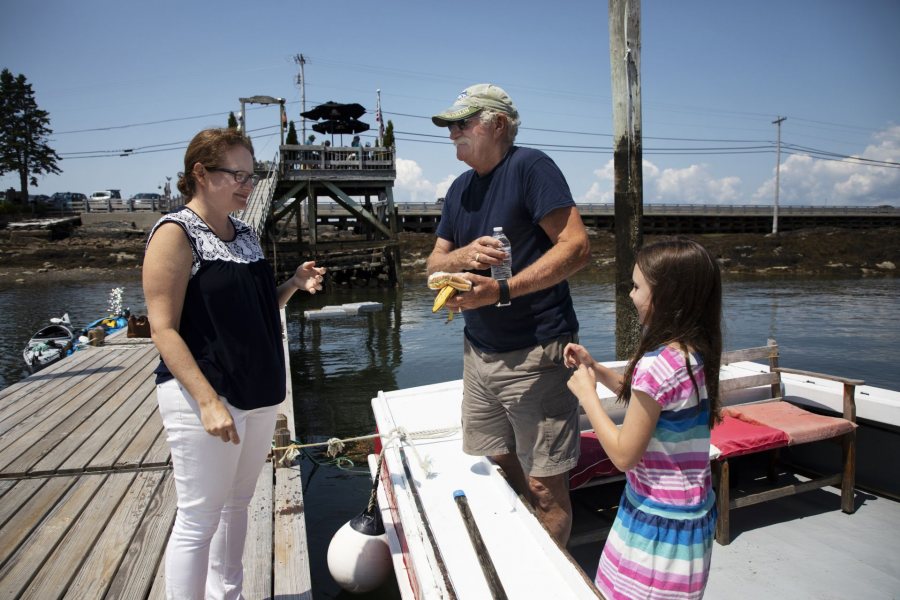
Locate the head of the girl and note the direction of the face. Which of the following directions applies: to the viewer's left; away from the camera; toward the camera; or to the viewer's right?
to the viewer's left

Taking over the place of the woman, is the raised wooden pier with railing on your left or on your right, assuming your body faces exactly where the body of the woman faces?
on your left

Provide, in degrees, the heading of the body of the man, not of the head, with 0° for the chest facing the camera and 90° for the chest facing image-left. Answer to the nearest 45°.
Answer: approximately 45°

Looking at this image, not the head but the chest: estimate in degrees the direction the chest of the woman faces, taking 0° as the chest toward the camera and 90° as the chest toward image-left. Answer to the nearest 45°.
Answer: approximately 315°

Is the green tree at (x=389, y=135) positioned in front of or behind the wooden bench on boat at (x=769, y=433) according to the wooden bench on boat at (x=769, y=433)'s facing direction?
behind

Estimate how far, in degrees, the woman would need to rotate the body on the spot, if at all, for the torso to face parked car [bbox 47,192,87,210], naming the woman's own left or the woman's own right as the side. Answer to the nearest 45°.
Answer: approximately 135° to the woman's own left

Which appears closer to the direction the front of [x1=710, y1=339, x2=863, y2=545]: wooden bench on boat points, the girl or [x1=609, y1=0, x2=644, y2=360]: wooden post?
the girl

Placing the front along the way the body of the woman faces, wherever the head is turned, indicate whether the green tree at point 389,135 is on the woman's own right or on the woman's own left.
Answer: on the woman's own left
